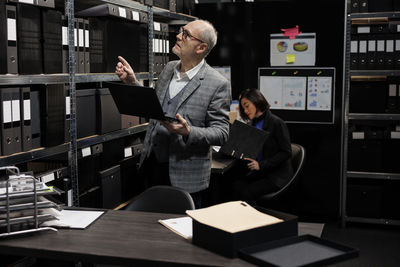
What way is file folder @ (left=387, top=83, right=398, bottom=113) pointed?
toward the camera

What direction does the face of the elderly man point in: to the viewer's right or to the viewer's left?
to the viewer's left

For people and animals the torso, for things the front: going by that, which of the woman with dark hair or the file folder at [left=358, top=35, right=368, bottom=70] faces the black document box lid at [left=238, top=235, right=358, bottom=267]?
the file folder

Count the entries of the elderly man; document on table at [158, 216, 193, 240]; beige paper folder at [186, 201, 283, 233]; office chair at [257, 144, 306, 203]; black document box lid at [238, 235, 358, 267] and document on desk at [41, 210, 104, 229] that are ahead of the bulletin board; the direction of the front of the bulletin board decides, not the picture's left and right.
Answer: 6

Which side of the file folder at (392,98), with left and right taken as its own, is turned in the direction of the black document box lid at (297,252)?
front

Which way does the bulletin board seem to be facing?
toward the camera

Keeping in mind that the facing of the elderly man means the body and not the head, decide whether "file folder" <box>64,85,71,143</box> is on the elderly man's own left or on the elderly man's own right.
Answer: on the elderly man's own right

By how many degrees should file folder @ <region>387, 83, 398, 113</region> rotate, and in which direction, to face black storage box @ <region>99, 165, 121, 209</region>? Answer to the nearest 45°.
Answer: approximately 45° to its right

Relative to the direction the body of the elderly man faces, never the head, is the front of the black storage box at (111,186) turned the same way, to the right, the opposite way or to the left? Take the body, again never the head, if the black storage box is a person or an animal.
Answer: to the left

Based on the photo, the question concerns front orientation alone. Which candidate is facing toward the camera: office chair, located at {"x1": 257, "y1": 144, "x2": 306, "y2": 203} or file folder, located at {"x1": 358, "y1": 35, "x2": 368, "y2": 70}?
the file folder

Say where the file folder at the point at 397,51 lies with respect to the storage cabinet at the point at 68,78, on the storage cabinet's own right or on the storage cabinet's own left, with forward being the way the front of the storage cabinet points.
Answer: on the storage cabinet's own left

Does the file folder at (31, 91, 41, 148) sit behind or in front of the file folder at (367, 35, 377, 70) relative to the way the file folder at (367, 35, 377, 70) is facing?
in front
